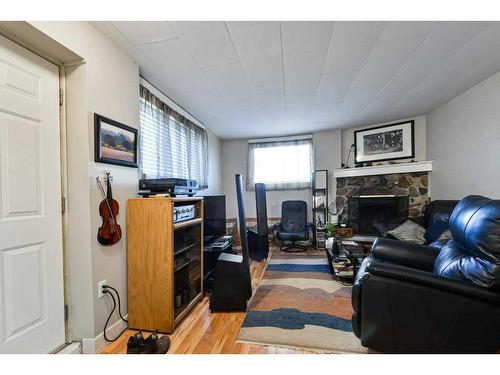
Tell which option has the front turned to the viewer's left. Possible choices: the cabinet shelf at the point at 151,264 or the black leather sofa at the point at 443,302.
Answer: the black leather sofa

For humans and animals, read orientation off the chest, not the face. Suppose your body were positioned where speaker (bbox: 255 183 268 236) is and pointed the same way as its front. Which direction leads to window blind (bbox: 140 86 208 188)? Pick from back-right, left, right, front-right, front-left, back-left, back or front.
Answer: right

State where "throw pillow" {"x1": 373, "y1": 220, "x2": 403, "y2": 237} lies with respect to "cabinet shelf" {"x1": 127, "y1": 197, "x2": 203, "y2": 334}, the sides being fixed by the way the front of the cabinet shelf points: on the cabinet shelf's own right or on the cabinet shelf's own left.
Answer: on the cabinet shelf's own left

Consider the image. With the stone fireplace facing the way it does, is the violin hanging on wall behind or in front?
in front

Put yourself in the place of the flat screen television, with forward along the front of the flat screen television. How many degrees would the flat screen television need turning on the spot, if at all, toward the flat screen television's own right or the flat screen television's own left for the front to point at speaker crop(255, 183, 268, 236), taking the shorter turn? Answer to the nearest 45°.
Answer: approximately 90° to the flat screen television's own left

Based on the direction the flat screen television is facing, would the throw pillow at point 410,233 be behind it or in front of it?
in front

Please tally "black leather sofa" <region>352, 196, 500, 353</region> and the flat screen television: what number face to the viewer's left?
1

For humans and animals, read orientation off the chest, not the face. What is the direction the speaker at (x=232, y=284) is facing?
to the viewer's right

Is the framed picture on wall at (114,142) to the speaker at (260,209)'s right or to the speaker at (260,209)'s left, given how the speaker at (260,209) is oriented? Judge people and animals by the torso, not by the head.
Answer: on its right

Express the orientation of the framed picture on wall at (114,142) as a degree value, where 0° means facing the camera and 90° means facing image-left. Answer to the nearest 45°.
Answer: approximately 315°

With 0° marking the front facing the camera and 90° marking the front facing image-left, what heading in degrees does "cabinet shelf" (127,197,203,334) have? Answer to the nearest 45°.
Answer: approximately 315°
